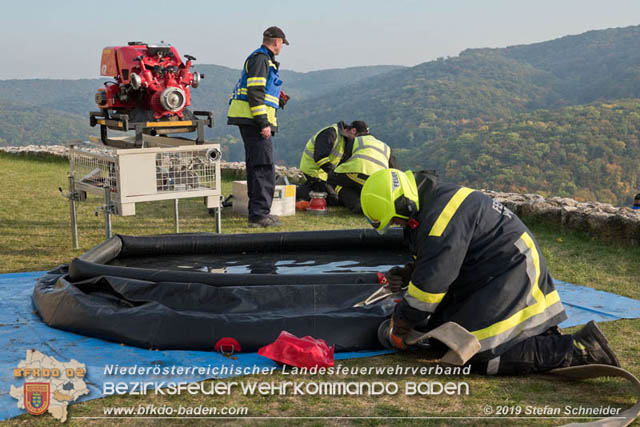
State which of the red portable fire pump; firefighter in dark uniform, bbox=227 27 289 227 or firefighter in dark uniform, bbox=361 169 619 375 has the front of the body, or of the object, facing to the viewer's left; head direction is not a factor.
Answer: firefighter in dark uniform, bbox=361 169 619 375

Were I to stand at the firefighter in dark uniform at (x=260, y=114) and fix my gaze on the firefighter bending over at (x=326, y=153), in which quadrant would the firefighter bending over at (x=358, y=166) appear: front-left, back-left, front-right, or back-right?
front-right

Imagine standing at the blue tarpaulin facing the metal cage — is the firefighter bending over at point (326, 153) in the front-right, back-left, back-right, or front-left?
front-right

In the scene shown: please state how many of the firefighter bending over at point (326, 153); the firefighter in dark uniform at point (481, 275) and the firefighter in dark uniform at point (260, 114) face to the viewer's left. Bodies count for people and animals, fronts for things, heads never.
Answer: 1

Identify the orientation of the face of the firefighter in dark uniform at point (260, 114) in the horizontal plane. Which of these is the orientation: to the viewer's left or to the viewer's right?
to the viewer's right

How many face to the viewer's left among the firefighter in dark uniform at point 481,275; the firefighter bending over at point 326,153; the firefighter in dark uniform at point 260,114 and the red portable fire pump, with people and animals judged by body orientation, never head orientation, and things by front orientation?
1

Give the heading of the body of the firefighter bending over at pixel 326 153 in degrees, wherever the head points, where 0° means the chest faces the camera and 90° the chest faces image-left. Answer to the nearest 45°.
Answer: approximately 270°

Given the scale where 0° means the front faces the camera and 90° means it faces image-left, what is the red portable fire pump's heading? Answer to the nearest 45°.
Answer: approximately 315°

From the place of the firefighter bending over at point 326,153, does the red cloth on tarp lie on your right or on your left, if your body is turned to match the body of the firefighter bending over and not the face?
on your right

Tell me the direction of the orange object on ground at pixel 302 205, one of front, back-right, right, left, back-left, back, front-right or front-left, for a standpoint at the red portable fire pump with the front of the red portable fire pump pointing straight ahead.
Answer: left

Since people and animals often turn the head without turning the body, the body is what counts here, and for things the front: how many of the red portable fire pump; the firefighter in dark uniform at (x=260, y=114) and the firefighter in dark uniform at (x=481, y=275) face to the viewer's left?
1

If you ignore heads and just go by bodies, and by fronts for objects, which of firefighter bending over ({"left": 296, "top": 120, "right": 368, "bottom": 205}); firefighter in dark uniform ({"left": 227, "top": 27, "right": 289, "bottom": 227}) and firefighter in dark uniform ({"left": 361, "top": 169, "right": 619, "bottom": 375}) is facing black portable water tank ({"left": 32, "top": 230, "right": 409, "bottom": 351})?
firefighter in dark uniform ({"left": 361, "top": 169, "right": 619, "bottom": 375})

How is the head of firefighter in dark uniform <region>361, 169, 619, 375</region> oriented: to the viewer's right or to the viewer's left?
to the viewer's left

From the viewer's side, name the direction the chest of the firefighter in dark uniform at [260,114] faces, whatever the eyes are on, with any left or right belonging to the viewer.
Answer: facing to the right of the viewer

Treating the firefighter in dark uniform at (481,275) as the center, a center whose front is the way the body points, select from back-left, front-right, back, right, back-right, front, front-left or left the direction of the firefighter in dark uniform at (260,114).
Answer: front-right
